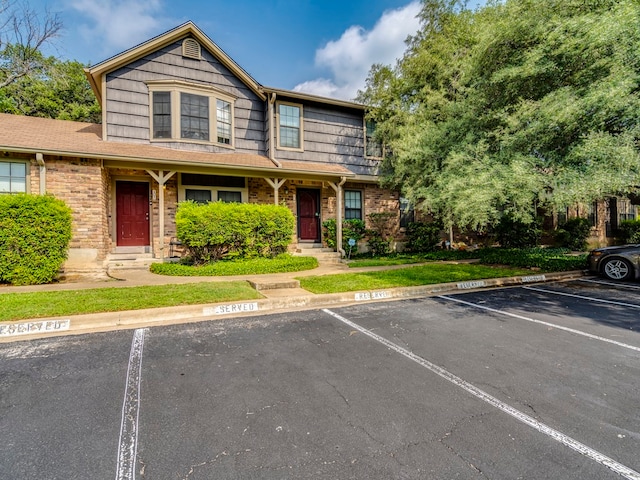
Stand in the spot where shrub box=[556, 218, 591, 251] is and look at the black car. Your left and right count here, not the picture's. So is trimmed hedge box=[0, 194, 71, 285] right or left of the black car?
right

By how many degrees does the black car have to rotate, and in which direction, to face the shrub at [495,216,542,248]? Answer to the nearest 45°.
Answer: approximately 45° to its right

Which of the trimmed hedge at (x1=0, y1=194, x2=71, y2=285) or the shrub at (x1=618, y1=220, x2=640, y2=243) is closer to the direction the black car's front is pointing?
the trimmed hedge

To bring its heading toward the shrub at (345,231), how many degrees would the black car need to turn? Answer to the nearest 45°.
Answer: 0° — it already faces it

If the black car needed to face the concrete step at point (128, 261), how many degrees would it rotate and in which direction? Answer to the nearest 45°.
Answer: approximately 45° to its left

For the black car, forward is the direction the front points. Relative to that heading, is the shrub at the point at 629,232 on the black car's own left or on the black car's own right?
on the black car's own right

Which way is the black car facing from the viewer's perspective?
to the viewer's left

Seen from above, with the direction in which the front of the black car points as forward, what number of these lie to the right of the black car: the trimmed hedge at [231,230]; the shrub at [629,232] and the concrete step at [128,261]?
1
